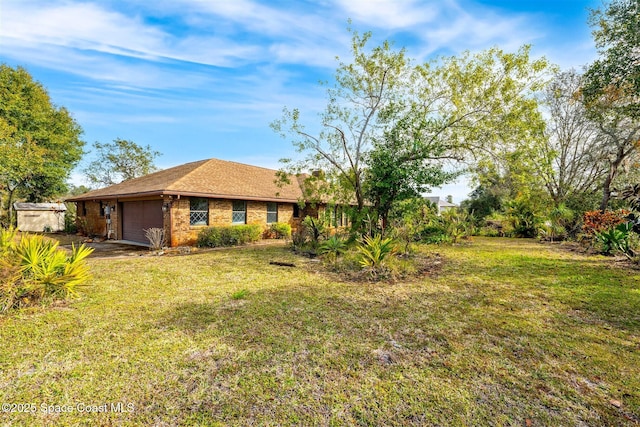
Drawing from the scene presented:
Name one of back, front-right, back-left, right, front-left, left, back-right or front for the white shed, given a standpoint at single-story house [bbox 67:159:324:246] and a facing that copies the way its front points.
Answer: back

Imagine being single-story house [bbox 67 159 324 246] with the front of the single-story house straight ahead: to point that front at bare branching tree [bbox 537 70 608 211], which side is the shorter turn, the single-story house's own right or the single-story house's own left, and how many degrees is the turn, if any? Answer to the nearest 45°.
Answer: approximately 45° to the single-story house's own left

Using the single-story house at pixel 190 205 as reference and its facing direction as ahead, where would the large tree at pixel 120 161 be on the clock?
The large tree is roughly at 7 o'clock from the single-story house.

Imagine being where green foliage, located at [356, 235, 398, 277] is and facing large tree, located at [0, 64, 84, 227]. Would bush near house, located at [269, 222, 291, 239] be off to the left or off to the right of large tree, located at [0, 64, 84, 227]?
right

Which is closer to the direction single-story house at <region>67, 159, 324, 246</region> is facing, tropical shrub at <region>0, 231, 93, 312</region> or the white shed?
the tropical shrub

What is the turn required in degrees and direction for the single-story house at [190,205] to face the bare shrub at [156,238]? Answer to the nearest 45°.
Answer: approximately 45° to its right

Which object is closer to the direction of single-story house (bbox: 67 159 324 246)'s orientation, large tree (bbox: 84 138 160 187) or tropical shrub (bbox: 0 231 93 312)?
the tropical shrub

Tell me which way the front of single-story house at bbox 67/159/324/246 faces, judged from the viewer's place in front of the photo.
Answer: facing the viewer and to the right of the viewer
